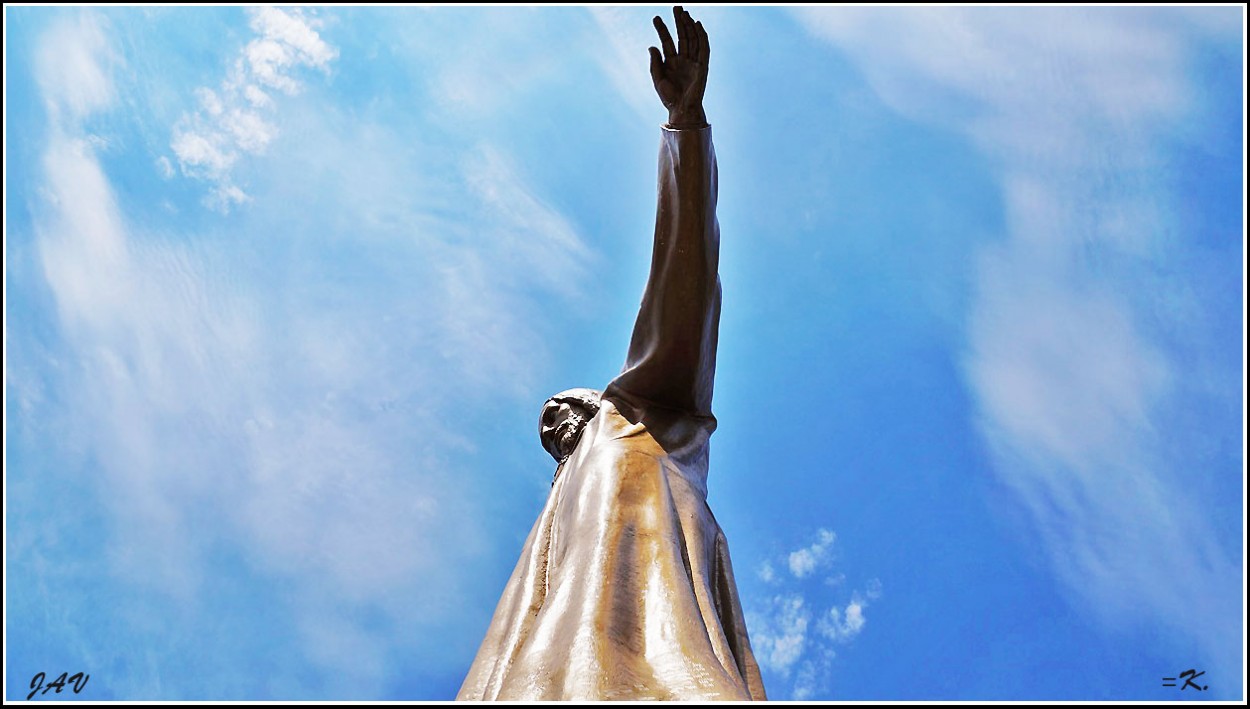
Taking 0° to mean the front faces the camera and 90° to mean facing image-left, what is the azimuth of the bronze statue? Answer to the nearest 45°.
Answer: approximately 45°
